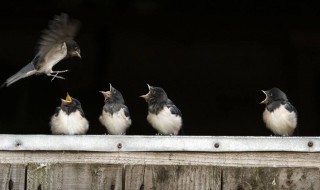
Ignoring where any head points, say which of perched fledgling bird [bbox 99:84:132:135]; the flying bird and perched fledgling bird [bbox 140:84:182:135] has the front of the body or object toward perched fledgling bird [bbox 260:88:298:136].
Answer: the flying bird

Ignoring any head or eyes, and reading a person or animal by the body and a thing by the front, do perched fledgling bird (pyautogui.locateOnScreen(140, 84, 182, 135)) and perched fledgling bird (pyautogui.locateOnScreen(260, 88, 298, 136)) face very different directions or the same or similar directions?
same or similar directions

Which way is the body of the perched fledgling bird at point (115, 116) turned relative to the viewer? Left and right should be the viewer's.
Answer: facing the viewer and to the left of the viewer

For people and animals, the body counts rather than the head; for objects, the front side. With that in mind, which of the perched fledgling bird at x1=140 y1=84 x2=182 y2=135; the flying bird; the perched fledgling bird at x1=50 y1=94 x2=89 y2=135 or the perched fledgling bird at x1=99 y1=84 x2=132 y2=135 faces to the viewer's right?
the flying bird

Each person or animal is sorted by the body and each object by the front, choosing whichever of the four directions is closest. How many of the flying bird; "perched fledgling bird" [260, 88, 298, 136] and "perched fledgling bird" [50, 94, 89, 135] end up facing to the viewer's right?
1

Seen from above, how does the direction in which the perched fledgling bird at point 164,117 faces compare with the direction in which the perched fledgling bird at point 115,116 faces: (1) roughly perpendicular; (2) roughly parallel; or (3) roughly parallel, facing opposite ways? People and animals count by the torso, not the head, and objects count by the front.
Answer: roughly parallel

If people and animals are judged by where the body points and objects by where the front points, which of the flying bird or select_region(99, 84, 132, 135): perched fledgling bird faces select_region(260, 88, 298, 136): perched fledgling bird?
the flying bird

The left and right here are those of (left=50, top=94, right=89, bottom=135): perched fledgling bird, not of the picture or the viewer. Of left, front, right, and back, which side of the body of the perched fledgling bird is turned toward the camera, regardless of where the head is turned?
front

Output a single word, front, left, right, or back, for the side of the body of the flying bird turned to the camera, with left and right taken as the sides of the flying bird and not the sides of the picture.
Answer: right

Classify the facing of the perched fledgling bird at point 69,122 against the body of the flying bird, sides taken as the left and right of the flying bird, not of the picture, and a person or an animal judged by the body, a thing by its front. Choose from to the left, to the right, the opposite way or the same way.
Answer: to the right

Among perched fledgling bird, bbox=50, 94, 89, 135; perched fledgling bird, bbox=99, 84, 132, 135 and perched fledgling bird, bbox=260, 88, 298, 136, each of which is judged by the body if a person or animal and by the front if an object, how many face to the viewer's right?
0

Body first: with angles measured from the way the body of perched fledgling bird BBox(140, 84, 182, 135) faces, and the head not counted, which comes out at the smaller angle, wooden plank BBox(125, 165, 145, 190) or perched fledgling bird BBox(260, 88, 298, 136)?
the wooden plank

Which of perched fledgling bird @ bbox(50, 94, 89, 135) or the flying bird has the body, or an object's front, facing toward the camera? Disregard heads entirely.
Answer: the perched fledgling bird

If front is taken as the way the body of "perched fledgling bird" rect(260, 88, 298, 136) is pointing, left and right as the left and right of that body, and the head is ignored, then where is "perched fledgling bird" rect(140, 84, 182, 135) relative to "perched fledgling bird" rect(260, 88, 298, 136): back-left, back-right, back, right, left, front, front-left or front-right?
front-right

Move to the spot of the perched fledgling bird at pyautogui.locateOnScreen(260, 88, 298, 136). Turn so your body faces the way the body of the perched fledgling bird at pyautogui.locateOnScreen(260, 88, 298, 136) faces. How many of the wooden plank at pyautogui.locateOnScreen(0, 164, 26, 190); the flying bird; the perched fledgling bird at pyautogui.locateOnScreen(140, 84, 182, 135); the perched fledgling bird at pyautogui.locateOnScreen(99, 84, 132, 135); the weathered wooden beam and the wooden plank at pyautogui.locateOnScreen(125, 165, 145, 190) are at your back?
0

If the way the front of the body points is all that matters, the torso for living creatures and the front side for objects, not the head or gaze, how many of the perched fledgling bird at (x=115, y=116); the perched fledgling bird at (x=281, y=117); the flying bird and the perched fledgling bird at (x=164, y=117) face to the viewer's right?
1
